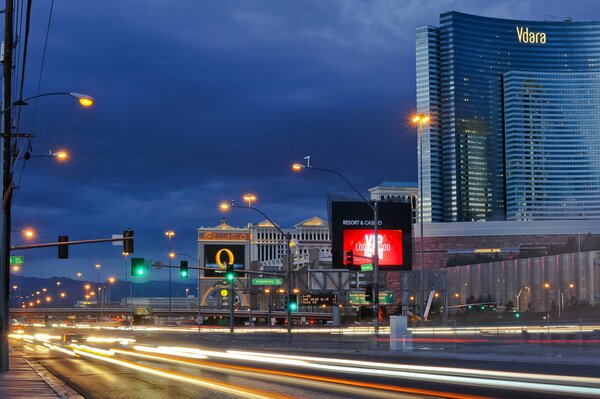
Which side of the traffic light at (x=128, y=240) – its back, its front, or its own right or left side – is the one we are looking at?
back

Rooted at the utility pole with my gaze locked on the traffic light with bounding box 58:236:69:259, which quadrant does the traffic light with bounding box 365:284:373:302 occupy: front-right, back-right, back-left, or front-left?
front-right

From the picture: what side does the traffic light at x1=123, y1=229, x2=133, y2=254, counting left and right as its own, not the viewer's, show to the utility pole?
back

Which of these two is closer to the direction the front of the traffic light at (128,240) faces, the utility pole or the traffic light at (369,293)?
the traffic light at (369,293)

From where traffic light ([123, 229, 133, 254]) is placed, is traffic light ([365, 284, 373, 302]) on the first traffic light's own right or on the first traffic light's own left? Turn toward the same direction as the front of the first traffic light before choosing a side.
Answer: on the first traffic light's own right

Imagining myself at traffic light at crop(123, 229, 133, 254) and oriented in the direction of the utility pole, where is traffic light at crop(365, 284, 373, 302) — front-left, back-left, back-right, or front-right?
back-left
